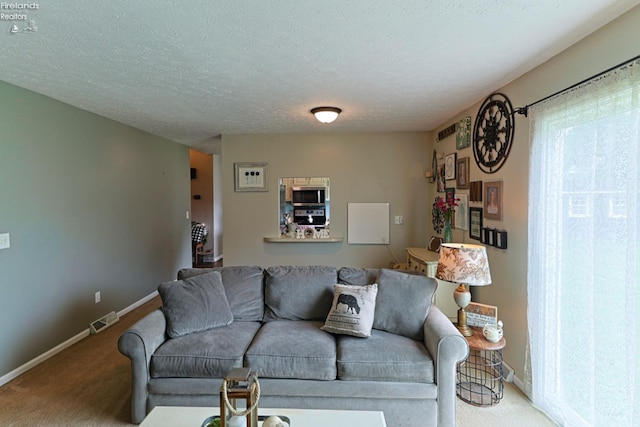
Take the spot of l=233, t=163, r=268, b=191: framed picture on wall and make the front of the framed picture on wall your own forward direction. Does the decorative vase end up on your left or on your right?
on your left

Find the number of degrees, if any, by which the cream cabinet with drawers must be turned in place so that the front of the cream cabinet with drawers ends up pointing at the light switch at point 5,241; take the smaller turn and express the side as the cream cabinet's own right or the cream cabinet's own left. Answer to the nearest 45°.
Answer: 0° — it already faces it

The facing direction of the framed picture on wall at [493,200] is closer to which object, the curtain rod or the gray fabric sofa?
the gray fabric sofa

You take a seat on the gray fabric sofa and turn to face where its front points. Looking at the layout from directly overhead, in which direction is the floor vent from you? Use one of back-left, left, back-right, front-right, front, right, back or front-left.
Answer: back-right
